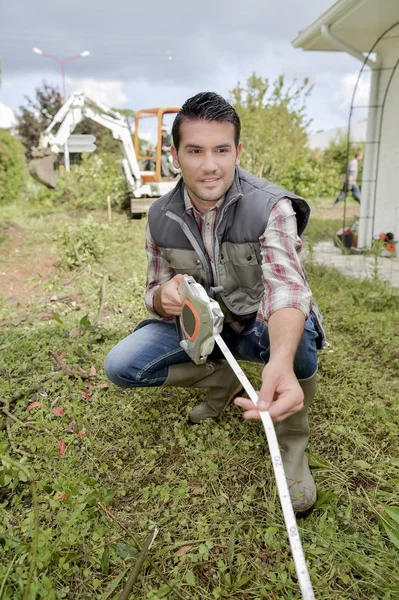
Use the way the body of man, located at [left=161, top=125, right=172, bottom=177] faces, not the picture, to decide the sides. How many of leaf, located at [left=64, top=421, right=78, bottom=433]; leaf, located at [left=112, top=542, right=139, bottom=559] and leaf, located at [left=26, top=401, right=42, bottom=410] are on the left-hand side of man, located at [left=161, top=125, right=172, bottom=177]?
3

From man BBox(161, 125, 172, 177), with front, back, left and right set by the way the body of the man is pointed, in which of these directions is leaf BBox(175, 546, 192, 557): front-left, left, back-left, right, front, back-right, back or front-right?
left

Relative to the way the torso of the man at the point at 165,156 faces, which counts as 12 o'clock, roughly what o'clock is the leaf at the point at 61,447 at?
The leaf is roughly at 9 o'clock from the man.

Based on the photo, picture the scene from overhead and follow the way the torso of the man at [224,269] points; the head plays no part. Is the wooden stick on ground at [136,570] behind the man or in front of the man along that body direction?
in front

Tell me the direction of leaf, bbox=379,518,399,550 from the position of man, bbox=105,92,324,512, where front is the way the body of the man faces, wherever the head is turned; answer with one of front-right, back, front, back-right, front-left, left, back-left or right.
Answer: front-left

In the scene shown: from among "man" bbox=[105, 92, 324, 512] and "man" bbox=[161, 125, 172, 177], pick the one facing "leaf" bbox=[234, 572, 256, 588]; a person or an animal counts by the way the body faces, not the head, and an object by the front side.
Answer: "man" bbox=[105, 92, 324, 512]

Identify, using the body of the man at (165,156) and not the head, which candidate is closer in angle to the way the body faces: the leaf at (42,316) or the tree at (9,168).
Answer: the tree

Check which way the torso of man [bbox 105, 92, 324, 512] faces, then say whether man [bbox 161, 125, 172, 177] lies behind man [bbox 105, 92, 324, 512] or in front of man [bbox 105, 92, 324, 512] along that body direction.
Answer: behind

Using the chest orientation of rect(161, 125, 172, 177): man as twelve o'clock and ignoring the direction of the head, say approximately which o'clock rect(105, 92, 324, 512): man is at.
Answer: rect(105, 92, 324, 512): man is roughly at 9 o'clock from rect(161, 125, 172, 177): man.

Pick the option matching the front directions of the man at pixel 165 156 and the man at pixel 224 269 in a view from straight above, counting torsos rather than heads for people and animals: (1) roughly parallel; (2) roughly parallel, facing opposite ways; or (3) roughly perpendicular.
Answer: roughly perpendicular

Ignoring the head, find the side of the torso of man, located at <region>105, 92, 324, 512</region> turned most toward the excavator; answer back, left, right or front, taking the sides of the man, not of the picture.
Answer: back

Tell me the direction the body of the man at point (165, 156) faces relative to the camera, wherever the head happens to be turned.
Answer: to the viewer's left

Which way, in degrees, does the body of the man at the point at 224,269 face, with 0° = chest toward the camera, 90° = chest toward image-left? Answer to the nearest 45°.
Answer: approximately 0°
